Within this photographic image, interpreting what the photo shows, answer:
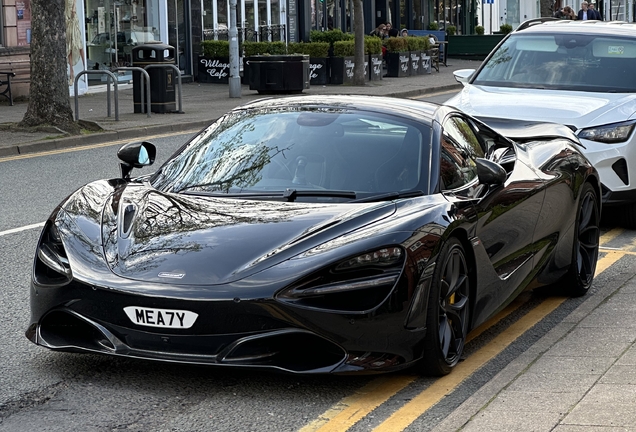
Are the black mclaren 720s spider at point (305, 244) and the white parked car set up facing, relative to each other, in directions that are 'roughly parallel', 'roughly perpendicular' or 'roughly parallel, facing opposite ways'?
roughly parallel

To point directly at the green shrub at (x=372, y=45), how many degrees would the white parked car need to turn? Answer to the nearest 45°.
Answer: approximately 135° to its right

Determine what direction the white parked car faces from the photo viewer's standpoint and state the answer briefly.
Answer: facing the viewer and to the left of the viewer

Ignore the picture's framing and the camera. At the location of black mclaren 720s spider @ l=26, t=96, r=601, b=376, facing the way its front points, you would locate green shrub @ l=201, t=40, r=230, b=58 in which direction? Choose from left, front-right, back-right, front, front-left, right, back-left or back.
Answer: back-right

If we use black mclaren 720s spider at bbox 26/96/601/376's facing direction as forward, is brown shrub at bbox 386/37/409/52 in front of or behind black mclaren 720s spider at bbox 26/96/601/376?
behind

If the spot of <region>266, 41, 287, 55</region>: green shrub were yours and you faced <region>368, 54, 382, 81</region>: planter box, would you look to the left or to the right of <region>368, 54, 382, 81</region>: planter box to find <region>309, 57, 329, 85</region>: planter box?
right

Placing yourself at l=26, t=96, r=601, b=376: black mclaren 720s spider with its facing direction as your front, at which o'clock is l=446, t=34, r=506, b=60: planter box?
The planter box is roughly at 5 o'clock from the black mclaren 720s spider.

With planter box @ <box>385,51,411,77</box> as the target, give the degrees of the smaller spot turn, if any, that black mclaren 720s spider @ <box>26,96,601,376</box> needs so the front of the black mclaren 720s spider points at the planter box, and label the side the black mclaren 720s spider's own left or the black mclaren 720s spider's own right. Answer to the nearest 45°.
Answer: approximately 135° to the black mclaren 720s spider's own right

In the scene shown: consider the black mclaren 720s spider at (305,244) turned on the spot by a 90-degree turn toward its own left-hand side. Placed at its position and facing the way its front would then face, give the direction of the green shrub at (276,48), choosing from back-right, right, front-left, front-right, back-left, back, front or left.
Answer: back-left

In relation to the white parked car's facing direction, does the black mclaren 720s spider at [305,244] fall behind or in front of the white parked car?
in front

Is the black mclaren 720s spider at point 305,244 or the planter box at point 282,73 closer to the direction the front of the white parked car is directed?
the black mclaren 720s spider
